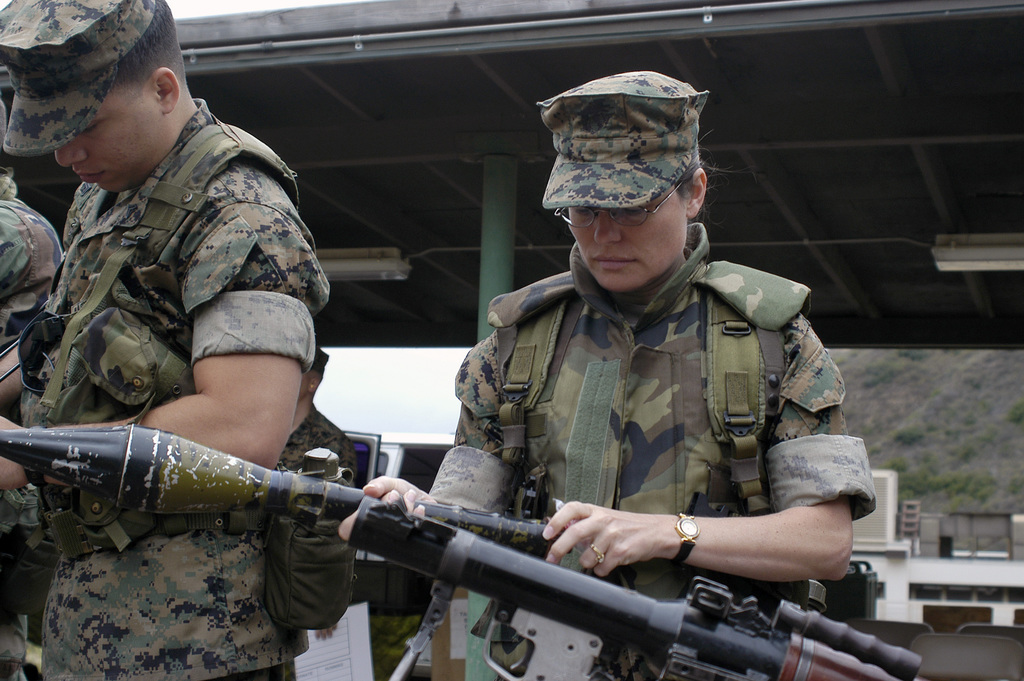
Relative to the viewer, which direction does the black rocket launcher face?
to the viewer's left

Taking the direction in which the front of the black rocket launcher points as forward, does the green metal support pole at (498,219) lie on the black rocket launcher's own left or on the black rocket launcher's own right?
on the black rocket launcher's own right

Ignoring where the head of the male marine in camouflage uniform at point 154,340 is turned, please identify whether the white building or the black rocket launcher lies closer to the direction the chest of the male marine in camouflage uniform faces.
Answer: the black rocket launcher

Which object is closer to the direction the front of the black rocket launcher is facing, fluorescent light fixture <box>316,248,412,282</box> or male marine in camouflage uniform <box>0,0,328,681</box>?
the male marine in camouflage uniform

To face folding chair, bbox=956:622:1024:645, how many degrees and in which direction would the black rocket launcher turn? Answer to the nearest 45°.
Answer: approximately 135° to its right
